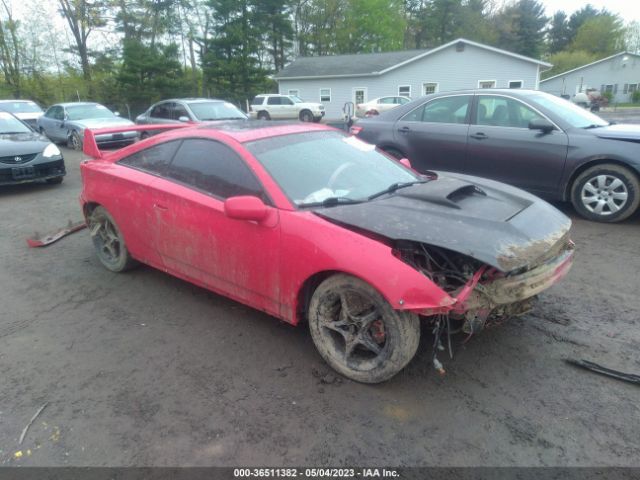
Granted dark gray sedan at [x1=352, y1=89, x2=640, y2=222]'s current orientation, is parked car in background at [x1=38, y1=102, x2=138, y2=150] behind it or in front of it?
behind

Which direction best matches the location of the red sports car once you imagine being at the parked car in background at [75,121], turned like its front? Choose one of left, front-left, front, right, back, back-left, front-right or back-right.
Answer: front-right

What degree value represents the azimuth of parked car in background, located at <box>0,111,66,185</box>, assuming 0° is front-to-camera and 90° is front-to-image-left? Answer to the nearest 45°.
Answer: approximately 315°

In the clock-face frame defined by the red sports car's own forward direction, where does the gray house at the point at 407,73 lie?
The gray house is roughly at 8 o'clock from the red sports car.

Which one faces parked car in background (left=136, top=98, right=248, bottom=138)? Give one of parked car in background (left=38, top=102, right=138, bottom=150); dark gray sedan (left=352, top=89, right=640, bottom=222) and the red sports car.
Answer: parked car in background (left=38, top=102, right=138, bottom=150)

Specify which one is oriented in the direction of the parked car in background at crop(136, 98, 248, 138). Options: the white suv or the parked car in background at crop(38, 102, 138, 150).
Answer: the parked car in background at crop(38, 102, 138, 150)

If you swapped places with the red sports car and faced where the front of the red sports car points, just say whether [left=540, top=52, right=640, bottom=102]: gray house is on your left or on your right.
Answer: on your left

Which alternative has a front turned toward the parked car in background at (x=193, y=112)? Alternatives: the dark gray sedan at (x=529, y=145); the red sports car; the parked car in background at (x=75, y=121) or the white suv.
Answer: the parked car in background at (x=75, y=121)

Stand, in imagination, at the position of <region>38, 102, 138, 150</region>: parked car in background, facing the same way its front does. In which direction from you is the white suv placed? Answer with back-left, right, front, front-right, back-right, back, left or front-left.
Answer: left

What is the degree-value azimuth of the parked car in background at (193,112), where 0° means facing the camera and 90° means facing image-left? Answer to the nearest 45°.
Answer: approximately 315°

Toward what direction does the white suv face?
to the viewer's right

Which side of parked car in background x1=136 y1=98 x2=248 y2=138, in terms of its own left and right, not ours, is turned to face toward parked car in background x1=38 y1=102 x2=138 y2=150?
back

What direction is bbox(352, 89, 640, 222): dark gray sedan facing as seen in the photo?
to the viewer's right

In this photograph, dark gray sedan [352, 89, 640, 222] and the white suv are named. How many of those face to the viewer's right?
2

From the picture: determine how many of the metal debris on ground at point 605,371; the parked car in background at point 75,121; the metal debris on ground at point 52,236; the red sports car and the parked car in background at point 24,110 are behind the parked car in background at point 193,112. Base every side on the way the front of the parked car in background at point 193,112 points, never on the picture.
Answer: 2
